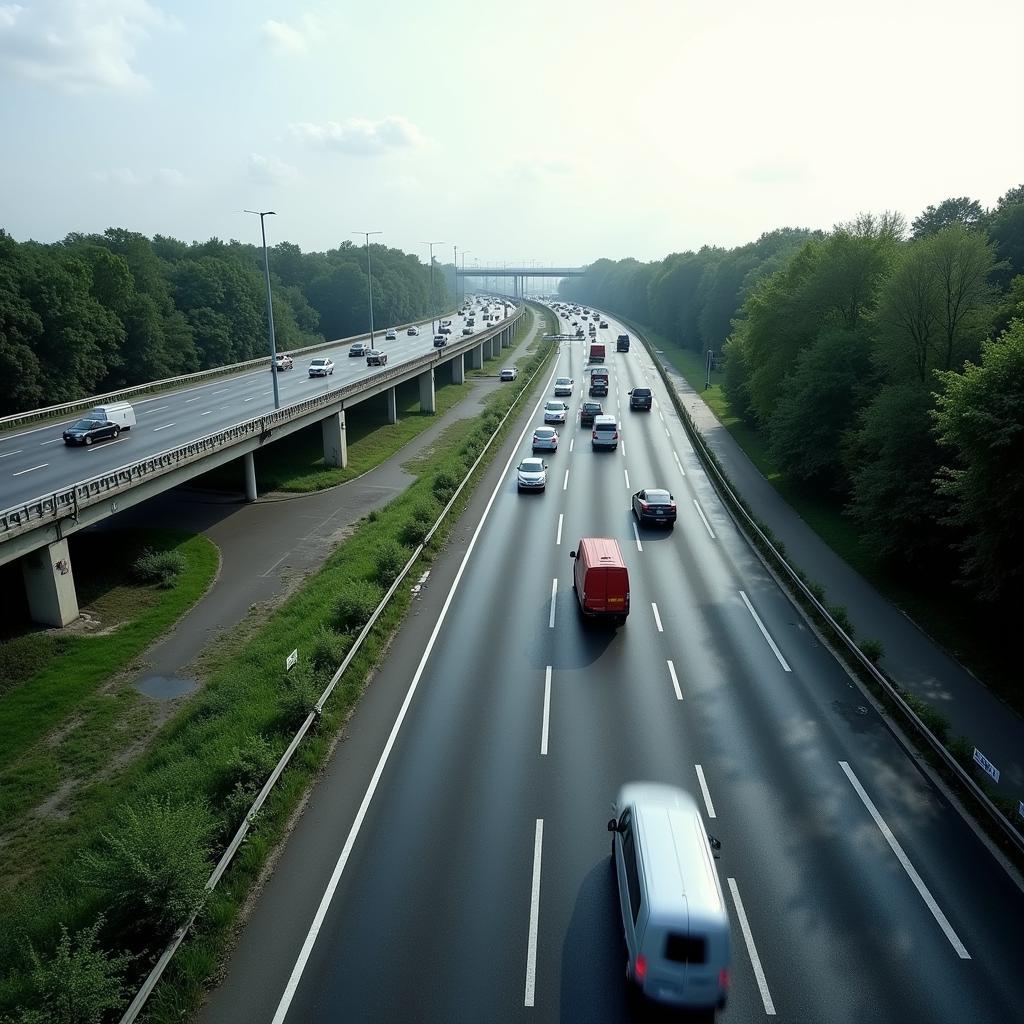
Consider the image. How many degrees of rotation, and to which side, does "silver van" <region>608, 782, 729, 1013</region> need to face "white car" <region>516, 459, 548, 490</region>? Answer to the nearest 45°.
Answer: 0° — it already faces it

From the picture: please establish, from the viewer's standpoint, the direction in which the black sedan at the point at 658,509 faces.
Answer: facing away from the viewer

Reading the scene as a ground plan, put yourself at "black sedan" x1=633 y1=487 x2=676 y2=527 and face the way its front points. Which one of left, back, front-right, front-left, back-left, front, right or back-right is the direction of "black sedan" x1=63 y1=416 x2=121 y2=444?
left

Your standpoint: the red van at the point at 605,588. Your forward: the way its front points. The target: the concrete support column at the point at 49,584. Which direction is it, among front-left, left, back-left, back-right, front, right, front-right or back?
left

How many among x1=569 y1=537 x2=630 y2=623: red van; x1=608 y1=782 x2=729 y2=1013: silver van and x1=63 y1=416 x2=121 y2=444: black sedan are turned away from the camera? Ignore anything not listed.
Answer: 2

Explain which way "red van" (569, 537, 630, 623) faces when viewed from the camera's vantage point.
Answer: facing away from the viewer

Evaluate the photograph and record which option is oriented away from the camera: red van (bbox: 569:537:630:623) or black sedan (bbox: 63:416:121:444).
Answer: the red van

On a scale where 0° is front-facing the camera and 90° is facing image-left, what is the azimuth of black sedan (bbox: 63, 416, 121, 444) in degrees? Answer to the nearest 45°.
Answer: approximately 45°

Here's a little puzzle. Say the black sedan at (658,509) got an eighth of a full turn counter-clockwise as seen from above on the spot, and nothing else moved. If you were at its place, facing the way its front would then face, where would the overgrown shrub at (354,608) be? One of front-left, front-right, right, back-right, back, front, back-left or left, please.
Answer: left

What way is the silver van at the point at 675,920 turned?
away from the camera

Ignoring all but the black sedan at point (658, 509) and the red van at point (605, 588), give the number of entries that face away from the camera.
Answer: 2

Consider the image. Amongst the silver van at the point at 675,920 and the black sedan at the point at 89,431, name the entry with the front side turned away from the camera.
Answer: the silver van

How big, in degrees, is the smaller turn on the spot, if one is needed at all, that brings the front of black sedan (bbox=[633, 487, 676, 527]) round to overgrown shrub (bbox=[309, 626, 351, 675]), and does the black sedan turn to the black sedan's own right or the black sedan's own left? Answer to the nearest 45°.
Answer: approximately 135° to the black sedan's own left

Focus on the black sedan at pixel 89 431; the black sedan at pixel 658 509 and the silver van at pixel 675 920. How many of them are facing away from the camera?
2

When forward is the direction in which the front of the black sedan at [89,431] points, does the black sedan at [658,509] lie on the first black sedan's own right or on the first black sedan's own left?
on the first black sedan's own left
